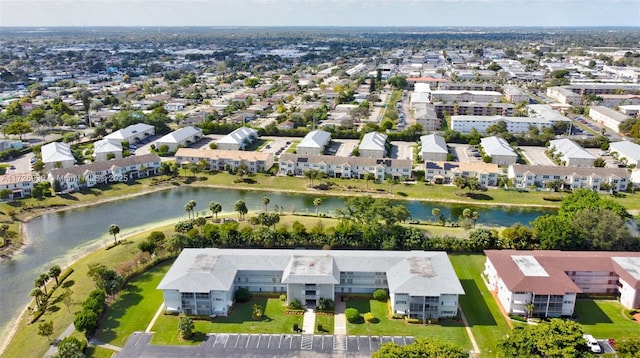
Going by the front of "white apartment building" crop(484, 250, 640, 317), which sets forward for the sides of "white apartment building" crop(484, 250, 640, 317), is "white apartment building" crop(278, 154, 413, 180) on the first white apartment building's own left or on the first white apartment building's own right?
on the first white apartment building's own right

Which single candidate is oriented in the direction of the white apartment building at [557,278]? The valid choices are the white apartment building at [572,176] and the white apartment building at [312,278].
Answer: the white apartment building at [572,176]

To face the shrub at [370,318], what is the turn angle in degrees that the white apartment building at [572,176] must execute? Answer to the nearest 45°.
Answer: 0° — it already faces it

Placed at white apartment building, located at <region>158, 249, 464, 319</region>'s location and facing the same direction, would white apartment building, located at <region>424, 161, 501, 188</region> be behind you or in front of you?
behind

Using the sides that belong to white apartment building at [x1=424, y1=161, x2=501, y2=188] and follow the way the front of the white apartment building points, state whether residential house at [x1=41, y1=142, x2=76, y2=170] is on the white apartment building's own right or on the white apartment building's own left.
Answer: on the white apartment building's own right

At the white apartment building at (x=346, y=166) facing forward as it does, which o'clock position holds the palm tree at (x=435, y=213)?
The palm tree is roughly at 11 o'clock from the white apartment building.

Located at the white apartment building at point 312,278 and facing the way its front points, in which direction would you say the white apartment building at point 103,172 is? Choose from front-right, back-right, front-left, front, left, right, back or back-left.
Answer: back-right

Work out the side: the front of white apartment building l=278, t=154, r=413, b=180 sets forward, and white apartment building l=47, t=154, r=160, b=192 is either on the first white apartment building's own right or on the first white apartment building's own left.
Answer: on the first white apartment building's own right

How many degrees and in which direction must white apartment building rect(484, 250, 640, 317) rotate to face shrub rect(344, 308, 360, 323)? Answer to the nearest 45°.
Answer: approximately 45° to its right

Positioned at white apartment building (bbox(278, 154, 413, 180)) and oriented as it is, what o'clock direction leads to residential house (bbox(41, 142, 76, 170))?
The residential house is roughly at 3 o'clock from the white apartment building.

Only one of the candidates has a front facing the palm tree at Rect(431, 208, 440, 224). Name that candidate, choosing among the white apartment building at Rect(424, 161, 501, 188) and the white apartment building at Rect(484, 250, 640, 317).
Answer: the white apartment building at Rect(424, 161, 501, 188)

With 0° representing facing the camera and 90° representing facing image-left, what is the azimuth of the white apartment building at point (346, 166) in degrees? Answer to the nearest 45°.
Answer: approximately 0°
